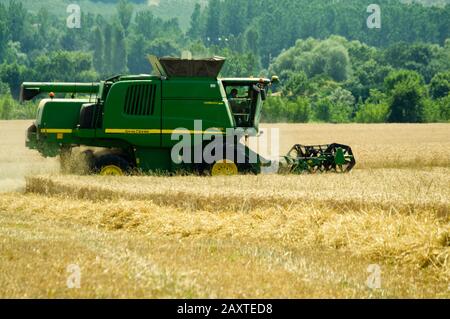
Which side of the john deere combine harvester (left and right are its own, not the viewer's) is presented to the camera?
right
